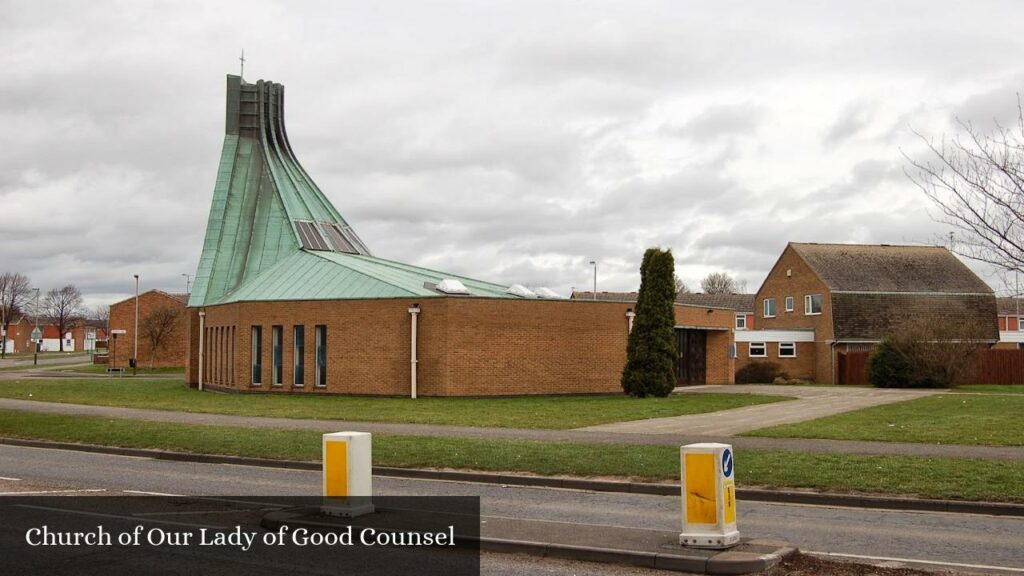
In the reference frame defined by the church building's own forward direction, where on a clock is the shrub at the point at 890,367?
The shrub is roughly at 10 o'clock from the church building.

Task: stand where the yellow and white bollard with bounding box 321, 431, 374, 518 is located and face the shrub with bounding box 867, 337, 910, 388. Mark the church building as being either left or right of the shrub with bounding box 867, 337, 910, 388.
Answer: left

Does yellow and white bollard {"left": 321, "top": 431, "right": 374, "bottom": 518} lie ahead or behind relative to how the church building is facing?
ahead

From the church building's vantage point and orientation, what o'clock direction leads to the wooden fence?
The wooden fence is roughly at 10 o'clock from the church building.

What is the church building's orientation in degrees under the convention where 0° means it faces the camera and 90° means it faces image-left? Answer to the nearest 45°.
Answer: approximately 315°
